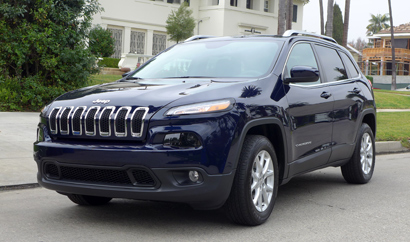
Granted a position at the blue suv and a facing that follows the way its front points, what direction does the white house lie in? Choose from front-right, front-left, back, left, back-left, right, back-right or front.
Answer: back-right

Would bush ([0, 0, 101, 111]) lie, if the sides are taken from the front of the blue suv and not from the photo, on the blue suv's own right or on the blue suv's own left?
on the blue suv's own right

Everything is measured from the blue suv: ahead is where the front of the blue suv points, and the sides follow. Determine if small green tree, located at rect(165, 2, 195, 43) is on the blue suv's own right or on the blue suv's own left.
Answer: on the blue suv's own right
